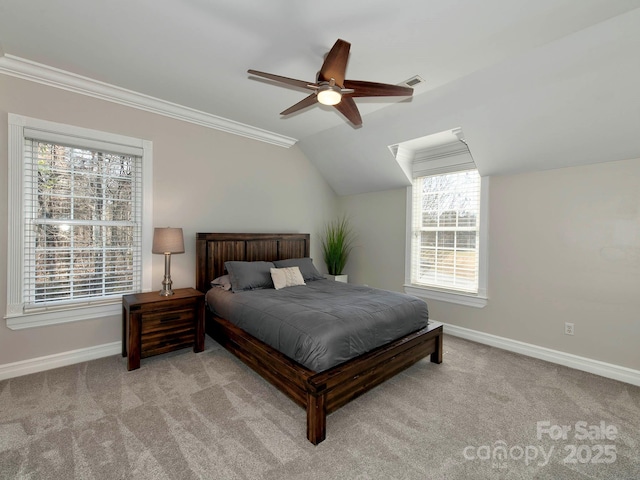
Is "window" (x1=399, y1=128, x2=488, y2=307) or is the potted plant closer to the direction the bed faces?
the window

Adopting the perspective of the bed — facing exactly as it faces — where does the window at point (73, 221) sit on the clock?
The window is roughly at 5 o'clock from the bed.

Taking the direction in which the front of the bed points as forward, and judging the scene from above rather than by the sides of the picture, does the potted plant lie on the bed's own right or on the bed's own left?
on the bed's own left

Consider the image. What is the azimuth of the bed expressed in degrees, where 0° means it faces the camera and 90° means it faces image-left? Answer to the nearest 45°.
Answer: approximately 315°

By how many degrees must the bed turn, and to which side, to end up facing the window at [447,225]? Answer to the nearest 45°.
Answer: approximately 90° to its left
